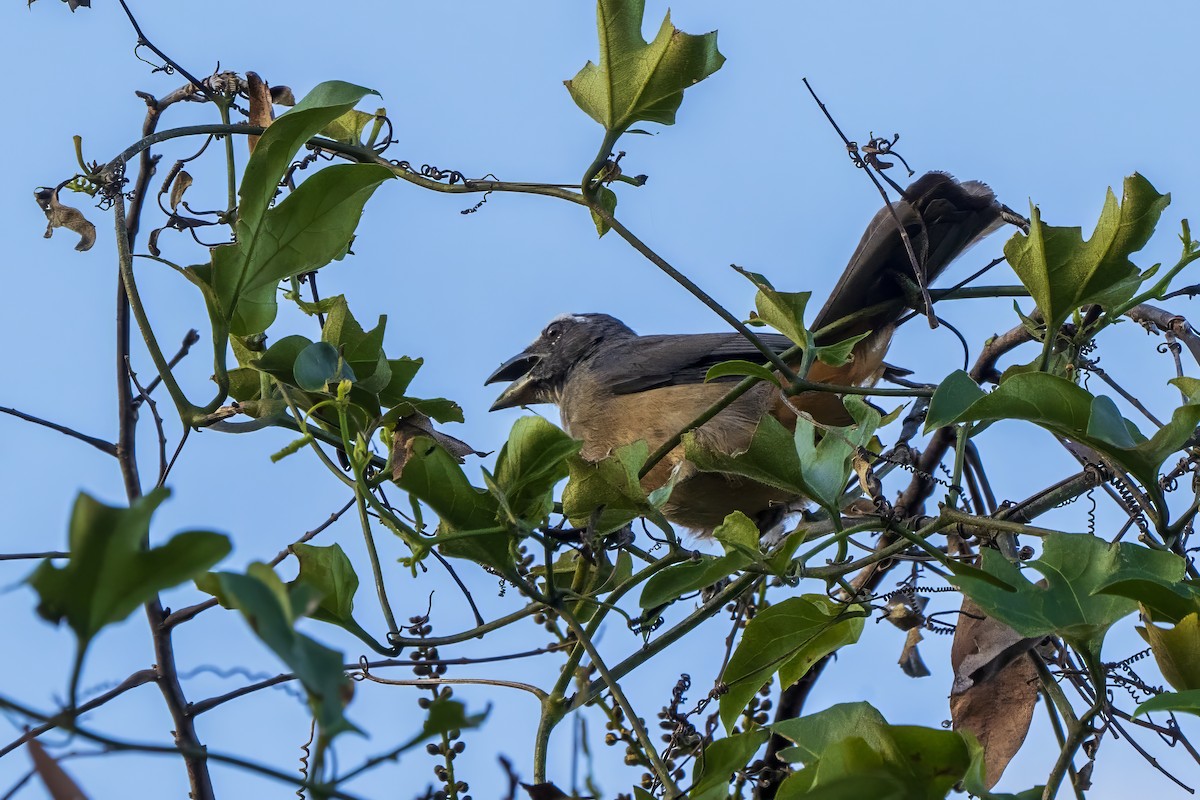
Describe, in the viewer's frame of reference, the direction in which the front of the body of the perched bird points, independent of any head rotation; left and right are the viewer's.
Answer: facing to the left of the viewer

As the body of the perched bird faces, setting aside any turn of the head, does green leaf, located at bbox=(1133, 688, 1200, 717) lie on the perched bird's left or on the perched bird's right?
on the perched bird's left

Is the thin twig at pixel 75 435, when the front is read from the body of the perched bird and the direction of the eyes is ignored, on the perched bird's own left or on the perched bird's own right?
on the perched bird's own left

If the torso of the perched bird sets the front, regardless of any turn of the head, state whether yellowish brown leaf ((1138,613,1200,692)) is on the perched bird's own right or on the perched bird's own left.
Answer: on the perched bird's own left
